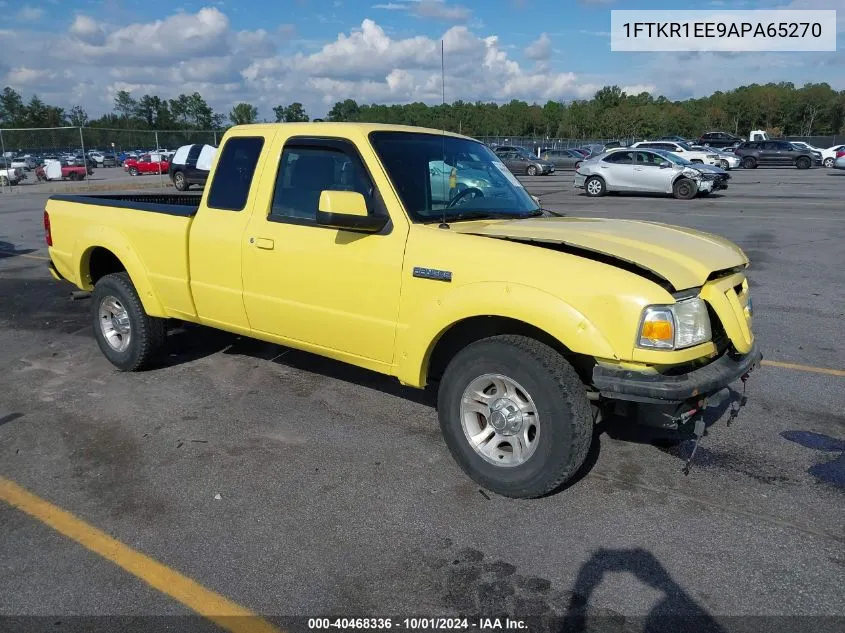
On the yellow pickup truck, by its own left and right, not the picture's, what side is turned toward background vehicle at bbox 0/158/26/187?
back

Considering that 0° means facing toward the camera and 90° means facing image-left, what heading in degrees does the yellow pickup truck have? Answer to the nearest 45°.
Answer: approximately 315°

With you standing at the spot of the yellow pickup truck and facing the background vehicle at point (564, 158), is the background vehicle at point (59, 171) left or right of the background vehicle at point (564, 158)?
left

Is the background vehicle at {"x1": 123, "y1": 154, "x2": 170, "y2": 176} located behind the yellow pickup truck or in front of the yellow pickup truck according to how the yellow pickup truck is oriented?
behind
